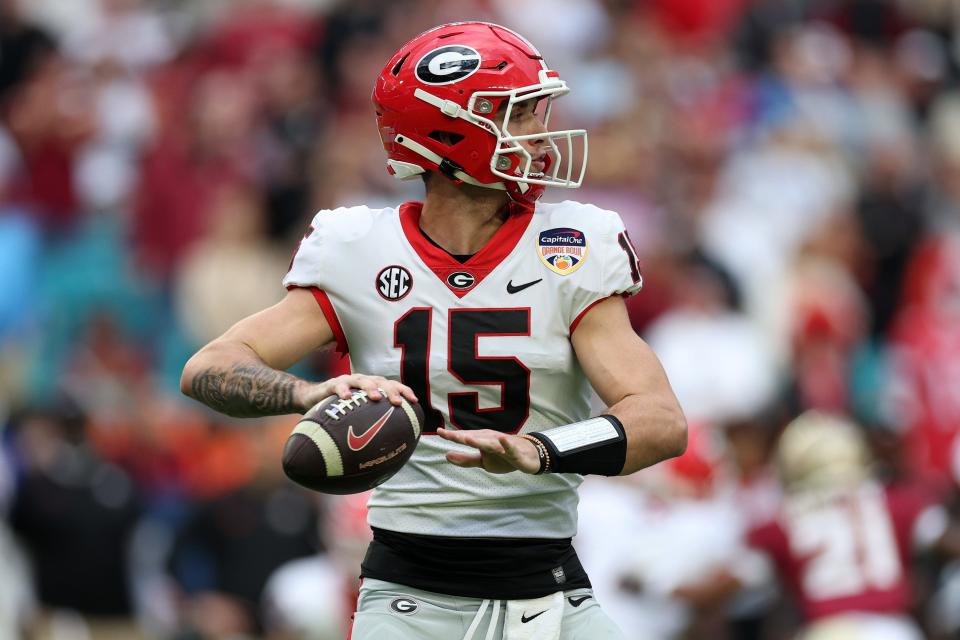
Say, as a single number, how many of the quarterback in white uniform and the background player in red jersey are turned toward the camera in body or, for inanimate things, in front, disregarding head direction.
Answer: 1

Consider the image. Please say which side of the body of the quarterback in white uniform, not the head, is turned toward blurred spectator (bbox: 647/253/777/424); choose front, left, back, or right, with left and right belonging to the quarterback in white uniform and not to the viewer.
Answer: back

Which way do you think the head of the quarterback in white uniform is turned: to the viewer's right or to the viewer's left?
to the viewer's right

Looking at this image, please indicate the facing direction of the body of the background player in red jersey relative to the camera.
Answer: away from the camera

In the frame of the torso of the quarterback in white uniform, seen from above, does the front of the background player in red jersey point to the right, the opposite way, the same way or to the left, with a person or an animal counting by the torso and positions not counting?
the opposite way

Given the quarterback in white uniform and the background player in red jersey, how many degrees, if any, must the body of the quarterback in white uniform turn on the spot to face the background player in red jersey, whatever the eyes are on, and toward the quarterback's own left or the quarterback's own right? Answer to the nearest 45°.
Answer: approximately 135° to the quarterback's own left

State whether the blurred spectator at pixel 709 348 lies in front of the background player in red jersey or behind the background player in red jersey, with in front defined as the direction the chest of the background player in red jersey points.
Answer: in front

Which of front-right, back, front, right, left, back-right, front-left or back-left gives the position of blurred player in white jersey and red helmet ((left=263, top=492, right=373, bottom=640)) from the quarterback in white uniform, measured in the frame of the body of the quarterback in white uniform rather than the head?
back

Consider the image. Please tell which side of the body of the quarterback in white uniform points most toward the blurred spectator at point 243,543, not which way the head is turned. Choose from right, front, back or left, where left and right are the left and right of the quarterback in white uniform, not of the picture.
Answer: back

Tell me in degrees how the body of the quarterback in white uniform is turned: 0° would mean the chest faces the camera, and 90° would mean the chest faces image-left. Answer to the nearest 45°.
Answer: approximately 0°
